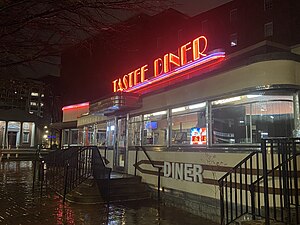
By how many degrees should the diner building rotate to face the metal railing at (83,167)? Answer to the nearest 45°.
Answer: approximately 45° to its right

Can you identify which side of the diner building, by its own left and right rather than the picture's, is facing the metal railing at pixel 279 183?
left

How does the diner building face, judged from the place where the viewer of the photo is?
facing the viewer and to the left of the viewer
